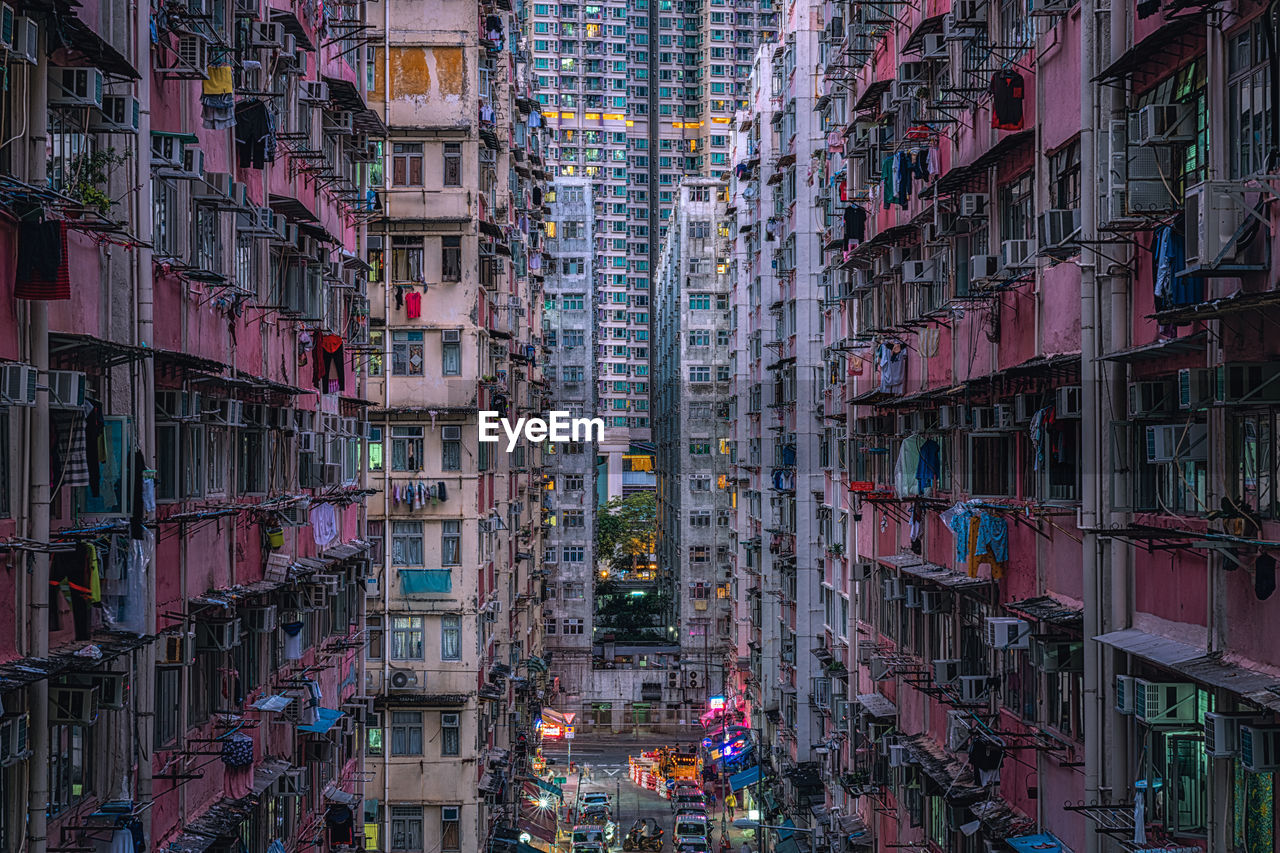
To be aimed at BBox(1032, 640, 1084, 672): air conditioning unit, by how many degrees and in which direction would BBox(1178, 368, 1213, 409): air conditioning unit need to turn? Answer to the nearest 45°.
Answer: approximately 135° to its right

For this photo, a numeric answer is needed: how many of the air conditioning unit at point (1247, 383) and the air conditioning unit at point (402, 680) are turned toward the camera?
1

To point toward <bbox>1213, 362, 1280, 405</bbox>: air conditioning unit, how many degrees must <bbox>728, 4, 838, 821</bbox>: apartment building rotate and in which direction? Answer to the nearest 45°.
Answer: approximately 45° to its left

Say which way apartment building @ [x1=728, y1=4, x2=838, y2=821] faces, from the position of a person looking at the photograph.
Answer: facing the viewer and to the left of the viewer

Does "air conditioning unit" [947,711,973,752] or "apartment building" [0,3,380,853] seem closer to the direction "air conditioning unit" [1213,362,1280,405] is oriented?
the apartment building

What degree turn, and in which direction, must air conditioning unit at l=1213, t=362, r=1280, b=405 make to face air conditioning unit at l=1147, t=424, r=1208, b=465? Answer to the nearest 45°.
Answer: approximately 45° to its right

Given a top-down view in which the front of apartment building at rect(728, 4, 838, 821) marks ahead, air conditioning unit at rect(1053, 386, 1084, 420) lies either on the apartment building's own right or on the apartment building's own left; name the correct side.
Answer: on the apartment building's own left

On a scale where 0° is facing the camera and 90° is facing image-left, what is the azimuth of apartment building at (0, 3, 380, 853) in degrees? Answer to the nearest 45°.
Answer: approximately 315°

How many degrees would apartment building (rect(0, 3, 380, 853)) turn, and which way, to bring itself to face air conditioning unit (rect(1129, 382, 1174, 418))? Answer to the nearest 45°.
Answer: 0° — it already faces it

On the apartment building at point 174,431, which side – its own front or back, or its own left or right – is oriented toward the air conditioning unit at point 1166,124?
front

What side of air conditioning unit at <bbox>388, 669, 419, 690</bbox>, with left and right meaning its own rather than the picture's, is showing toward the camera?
front

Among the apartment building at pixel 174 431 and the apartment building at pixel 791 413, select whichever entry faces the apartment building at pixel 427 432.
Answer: the apartment building at pixel 791 413

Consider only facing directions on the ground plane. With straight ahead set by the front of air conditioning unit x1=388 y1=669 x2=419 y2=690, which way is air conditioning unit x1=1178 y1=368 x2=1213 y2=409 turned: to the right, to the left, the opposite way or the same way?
to the right

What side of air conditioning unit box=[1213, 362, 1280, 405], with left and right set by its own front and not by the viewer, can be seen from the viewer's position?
left

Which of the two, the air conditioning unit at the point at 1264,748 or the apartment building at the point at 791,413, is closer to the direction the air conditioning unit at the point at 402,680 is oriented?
the air conditioning unit

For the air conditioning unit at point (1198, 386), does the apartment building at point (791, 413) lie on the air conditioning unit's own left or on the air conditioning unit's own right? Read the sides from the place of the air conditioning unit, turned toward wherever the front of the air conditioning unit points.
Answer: on the air conditioning unit's own right

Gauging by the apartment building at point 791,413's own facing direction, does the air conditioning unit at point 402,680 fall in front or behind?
in front
